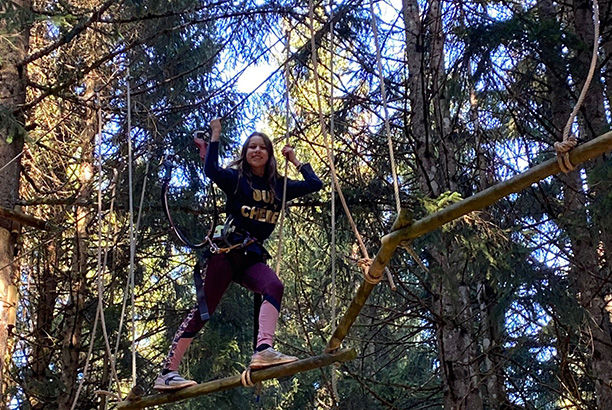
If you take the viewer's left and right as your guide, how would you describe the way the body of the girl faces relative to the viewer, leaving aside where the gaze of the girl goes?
facing the viewer and to the right of the viewer

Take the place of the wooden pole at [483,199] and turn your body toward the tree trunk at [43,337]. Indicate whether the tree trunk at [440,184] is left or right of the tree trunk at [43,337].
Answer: right

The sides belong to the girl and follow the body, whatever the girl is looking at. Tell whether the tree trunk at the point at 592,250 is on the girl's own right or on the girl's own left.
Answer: on the girl's own left

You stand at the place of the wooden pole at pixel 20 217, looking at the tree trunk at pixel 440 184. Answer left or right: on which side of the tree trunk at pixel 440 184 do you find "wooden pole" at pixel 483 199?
right

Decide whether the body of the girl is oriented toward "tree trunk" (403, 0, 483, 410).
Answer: no

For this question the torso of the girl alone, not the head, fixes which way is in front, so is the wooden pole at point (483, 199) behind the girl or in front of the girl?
in front

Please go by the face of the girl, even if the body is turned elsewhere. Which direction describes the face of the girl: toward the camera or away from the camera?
toward the camera

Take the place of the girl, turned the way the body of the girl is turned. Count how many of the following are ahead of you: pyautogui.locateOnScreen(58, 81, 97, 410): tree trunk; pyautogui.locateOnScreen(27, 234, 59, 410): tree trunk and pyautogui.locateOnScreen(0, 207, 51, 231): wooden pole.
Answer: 0

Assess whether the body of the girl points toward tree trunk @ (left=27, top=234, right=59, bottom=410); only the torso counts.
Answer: no
